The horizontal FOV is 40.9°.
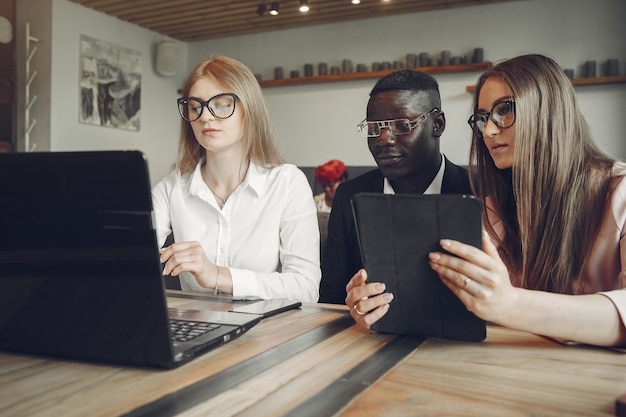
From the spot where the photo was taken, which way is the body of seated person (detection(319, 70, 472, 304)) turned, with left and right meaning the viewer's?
facing the viewer and to the left of the viewer

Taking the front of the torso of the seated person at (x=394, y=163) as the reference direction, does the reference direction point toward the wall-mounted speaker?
no

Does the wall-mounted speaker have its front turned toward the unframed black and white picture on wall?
no

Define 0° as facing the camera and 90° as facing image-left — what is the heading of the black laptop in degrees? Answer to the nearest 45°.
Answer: approximately 225°

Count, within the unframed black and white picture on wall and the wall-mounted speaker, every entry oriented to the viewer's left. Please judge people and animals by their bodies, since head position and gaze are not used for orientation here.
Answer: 0

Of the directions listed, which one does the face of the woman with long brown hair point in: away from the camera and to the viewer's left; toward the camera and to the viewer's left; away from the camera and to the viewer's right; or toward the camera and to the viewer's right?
toward the camera and to the viewer's left

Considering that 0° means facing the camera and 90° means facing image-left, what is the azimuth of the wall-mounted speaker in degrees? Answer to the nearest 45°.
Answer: approximately 315°

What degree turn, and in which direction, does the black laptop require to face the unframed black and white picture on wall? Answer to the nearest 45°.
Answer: approximately 45° to its left

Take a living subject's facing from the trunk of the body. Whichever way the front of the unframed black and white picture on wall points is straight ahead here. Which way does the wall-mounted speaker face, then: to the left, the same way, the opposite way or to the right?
the same way

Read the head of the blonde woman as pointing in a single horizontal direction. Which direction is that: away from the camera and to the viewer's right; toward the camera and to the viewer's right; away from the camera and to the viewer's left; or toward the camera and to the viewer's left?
toward the camera and to the viewer's left

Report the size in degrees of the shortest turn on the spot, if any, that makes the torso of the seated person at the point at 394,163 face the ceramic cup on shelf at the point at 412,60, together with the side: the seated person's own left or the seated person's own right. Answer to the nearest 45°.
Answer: approximately 135° to the seated person's own right

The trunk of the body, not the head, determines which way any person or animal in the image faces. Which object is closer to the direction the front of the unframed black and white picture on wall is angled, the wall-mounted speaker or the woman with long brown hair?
the woman with long brown hair

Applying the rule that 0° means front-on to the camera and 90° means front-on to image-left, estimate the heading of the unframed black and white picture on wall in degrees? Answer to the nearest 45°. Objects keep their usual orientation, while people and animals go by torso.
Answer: approximately 315°

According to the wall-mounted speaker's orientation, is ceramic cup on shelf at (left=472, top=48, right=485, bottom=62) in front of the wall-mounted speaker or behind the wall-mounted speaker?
in front
